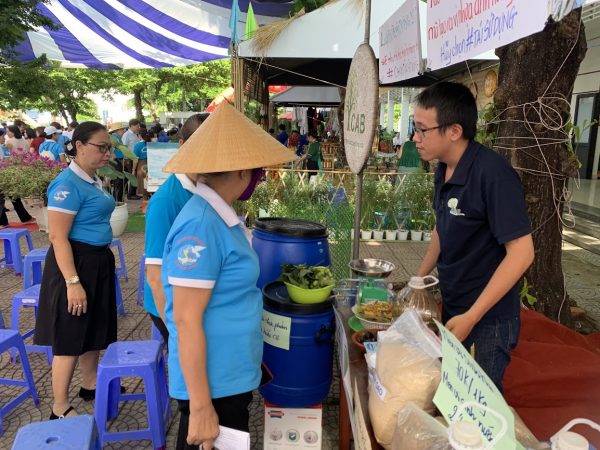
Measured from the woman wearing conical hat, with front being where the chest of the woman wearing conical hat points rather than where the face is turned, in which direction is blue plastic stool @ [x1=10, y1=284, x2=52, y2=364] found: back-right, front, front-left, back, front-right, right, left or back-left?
back-left

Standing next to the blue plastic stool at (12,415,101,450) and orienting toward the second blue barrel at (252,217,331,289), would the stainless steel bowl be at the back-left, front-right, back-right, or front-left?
front-right

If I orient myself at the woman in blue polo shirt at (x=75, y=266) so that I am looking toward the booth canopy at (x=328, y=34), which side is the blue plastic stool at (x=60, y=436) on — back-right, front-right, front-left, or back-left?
back-right

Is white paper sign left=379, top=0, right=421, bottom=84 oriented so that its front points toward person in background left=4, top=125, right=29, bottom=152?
no

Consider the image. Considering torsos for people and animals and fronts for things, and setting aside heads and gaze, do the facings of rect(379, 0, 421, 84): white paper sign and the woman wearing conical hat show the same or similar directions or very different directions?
very different directions

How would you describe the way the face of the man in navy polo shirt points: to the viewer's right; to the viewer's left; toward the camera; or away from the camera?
to the viewer's left

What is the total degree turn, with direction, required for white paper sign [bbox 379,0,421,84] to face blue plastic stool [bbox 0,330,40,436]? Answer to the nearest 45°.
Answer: approximately 45° to its right

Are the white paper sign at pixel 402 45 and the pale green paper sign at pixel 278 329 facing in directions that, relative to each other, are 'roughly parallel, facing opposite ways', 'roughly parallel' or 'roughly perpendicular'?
roughly parallel

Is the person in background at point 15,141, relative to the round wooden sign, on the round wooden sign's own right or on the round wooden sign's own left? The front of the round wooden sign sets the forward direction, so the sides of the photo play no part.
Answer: on the round wooden sign's own right

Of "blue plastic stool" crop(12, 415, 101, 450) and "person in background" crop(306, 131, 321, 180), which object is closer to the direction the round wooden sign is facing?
the blue plastic stool

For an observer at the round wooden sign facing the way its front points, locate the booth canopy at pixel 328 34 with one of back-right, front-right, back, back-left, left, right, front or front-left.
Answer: back-right

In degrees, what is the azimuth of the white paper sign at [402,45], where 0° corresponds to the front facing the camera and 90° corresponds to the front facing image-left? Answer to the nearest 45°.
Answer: approximately 45°

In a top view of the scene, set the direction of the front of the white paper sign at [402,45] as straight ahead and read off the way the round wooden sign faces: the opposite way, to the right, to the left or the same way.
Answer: the same way

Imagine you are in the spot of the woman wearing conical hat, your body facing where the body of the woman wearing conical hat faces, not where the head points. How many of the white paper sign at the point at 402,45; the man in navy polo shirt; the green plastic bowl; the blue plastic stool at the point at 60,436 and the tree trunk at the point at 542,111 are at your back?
1
